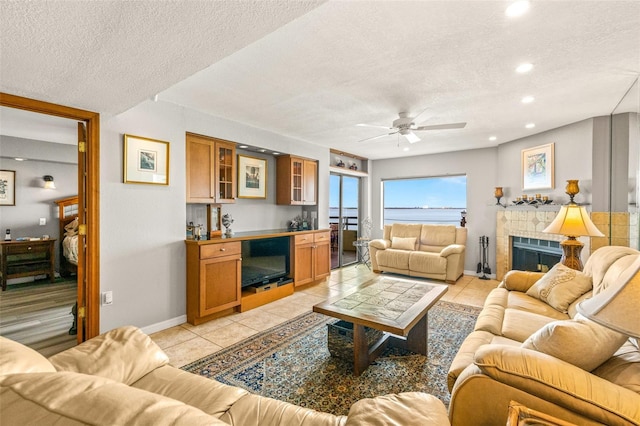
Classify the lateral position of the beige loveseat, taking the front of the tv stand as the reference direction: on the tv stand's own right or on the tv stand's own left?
on the tv stand's own left

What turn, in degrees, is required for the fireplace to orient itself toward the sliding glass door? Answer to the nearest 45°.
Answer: approximately 45° to its right

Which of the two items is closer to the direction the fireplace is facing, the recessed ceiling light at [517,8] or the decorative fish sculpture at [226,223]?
the decorative fish sculpture

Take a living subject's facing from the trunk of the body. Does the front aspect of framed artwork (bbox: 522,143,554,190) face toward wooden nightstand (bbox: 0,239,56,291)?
yes

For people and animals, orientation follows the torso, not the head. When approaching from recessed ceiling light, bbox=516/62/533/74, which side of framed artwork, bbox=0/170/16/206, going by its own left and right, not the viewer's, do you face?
front

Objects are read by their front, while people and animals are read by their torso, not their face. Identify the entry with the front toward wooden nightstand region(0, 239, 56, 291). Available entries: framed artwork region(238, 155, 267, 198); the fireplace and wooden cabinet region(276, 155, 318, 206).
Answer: the fireplace

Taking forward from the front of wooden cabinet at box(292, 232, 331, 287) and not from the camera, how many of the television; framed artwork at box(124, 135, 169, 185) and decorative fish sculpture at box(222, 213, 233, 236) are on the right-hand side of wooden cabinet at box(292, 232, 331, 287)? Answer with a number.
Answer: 3

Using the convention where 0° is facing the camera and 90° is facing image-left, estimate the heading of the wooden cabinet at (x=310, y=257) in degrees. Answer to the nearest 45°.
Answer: approximately 315°

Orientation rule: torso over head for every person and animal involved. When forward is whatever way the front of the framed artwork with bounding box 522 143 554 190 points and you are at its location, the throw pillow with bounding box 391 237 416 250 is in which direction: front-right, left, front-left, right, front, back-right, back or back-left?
front-right

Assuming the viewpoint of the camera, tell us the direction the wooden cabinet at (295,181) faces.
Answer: facing the viewer and to the right of the viewer

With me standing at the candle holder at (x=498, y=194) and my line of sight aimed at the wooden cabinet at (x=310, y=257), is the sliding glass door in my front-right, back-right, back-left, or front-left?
front-right

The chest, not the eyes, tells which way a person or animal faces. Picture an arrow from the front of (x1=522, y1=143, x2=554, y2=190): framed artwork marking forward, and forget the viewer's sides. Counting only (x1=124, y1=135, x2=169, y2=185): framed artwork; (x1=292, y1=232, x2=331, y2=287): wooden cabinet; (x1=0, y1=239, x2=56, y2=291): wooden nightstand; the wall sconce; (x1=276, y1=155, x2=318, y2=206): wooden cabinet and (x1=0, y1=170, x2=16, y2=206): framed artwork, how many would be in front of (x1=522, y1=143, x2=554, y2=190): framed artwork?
6

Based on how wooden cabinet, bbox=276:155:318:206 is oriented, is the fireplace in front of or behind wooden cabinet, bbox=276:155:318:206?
in front

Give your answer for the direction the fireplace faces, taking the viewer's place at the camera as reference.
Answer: facing the viewer and to the left of the viewer

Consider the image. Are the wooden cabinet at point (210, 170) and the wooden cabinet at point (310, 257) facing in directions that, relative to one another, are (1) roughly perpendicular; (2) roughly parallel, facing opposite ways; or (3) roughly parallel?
roughly parallel

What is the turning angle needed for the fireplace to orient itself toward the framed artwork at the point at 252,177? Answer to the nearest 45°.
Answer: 0° — it already faces it

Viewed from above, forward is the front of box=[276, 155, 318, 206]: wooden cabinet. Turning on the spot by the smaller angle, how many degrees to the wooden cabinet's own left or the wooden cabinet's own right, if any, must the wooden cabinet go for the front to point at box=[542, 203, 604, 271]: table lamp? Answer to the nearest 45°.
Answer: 0° — it already faces it

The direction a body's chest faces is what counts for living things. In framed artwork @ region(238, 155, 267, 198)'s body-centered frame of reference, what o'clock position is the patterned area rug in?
The patterned area rug is roughly at 1 o'clock from the framed artwork.

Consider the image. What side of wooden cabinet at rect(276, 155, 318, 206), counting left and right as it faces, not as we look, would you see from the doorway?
right

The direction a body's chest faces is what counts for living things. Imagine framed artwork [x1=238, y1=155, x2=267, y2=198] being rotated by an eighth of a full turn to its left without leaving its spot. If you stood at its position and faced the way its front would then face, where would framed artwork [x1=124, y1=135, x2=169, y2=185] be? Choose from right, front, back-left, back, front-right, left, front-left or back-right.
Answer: back-right
